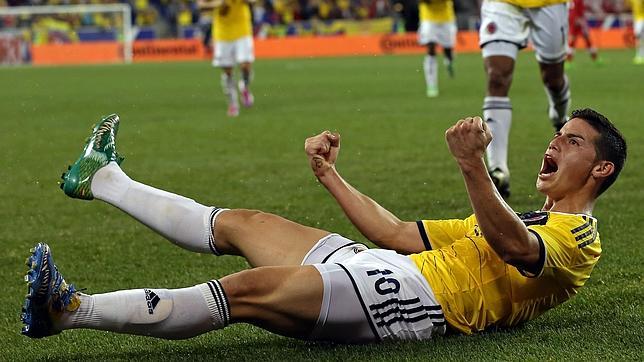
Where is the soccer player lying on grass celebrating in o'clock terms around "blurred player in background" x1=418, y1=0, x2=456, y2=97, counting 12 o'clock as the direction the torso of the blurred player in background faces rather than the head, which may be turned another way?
The soccer player lying on grass celebrating is roughly at 12 o'clock from the blurred player in background.

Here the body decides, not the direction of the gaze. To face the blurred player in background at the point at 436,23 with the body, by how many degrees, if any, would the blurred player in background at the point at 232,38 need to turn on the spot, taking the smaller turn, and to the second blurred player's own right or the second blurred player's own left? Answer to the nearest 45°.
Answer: approximately 135° to the second blurred player's own left

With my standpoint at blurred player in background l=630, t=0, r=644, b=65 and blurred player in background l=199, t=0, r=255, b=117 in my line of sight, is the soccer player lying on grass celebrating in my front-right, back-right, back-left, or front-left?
front-left

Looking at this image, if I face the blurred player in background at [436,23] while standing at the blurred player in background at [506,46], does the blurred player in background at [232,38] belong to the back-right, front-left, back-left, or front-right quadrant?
front-left

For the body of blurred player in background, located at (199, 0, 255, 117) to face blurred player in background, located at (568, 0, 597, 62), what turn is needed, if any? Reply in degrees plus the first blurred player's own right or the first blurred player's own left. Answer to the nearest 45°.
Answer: approximately 135° to the first blurred player's own left

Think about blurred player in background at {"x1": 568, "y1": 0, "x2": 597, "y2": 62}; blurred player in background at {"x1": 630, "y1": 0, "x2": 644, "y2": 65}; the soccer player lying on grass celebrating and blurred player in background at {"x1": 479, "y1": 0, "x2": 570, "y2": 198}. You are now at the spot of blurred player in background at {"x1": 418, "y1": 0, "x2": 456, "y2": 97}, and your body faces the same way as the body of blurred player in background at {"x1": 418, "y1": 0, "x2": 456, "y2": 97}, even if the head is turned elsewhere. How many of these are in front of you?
2

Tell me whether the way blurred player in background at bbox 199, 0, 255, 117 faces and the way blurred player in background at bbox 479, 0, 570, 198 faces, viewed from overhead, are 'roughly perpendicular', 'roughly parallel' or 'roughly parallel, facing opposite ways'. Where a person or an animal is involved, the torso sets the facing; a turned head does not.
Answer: roughly parallel
